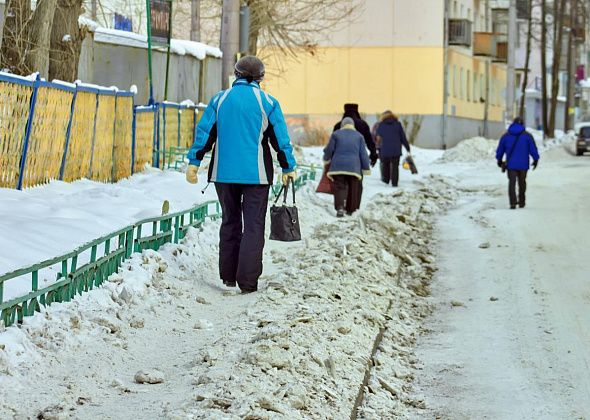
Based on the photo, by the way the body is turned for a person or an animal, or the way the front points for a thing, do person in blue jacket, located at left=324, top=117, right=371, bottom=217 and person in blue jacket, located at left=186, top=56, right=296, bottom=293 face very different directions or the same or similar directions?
same or similar directions

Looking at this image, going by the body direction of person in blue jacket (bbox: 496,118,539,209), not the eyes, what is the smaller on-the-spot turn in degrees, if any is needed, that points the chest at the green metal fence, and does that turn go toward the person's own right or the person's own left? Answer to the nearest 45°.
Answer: approximately 180°

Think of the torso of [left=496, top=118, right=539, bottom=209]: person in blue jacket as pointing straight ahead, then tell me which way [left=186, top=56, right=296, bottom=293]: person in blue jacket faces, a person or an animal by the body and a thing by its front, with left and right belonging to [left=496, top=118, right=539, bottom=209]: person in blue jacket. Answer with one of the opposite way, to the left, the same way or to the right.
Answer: the same way

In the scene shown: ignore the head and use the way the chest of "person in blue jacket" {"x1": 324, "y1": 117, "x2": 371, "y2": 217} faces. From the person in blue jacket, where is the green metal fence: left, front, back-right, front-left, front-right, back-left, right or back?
back

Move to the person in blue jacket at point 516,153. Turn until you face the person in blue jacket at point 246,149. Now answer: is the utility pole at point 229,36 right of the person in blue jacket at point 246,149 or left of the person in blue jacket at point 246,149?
right

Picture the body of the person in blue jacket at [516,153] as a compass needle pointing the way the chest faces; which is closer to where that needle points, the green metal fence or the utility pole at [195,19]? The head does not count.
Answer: the utility pole

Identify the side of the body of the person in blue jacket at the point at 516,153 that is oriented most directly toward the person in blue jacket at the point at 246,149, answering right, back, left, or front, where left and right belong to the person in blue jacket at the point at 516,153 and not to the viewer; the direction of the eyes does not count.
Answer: back

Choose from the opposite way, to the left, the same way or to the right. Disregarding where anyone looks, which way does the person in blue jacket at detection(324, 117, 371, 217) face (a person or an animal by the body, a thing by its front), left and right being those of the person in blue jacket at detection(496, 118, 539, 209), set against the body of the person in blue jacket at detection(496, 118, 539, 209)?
the same way

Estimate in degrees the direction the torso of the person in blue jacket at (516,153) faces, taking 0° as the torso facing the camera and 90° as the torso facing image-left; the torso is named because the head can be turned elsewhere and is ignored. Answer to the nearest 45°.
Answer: approximately 180°

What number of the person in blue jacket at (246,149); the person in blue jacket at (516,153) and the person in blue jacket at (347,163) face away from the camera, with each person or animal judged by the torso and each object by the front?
3

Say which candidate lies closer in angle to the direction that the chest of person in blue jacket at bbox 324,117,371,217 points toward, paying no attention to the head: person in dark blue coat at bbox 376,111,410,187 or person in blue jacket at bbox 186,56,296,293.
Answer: the person in dark blue coat

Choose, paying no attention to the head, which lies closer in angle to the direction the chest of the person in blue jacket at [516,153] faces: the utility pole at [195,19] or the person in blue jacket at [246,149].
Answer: the utility pole

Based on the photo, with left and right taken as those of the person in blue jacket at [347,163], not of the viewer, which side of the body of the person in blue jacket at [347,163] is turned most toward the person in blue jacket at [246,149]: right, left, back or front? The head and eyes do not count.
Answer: back

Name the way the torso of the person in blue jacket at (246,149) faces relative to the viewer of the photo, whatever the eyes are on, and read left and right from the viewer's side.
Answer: facing away from the viewer

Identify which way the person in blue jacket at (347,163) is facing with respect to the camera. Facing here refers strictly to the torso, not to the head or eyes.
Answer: away from the camera

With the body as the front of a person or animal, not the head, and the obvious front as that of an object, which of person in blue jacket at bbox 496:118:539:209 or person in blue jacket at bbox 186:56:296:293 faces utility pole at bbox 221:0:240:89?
person in blue jacket at bbox 186:56:296:293
